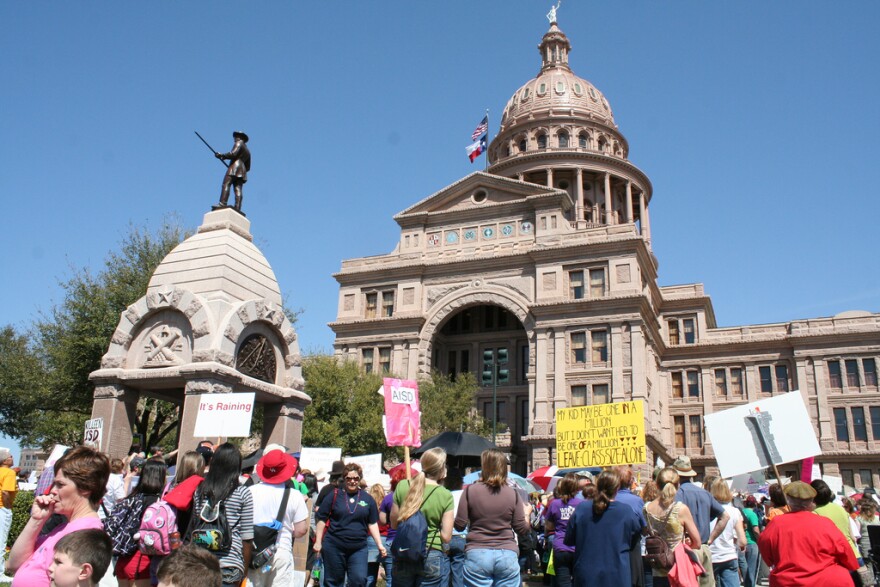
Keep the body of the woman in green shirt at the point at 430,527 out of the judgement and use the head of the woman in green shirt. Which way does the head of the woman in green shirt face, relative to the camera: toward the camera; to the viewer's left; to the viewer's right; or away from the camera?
away from the camera

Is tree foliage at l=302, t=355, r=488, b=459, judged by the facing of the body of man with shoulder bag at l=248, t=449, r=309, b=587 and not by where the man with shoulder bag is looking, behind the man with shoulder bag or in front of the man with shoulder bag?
in front

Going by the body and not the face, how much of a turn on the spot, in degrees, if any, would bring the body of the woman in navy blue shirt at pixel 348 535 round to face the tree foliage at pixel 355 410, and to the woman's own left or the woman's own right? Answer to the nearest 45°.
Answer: approximately 180°

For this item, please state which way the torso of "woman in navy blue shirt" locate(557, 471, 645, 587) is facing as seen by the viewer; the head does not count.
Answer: away from the camera

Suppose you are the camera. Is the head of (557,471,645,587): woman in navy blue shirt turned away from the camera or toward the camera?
away from the camera

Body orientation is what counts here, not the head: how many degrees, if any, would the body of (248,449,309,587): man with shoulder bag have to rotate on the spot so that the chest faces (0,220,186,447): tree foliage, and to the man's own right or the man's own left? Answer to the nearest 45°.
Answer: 0° — they already face it

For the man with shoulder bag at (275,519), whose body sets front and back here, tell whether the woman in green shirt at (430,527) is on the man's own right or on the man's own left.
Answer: on the man's own right

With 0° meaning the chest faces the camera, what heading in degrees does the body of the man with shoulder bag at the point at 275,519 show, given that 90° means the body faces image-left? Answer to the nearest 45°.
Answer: approximately 180°
